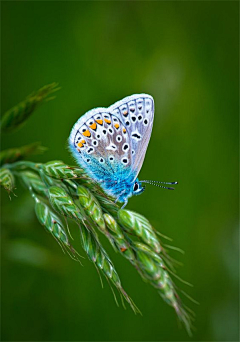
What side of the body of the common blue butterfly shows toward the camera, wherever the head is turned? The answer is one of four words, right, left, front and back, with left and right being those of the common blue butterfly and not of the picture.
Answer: right

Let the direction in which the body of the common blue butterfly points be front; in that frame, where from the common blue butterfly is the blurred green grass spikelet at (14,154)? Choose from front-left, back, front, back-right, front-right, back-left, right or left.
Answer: back
